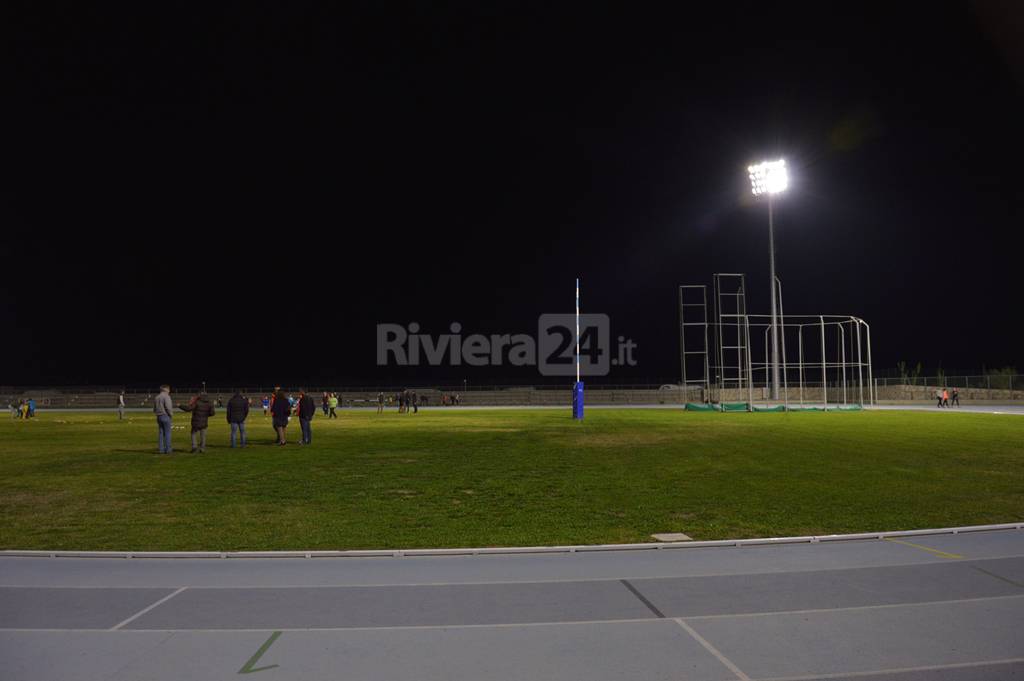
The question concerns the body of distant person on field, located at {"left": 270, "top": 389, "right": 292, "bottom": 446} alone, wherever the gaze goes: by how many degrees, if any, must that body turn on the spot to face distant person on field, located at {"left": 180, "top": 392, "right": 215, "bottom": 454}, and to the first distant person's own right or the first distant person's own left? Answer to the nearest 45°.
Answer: approximately 135° to the first distant person's own left

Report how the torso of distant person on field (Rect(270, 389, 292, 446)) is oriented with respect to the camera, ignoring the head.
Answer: away from the camera

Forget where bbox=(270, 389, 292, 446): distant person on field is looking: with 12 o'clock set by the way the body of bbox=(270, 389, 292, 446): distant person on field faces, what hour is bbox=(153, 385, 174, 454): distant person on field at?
bbox=(153, 385, 174, 454): distant person on field is roughly at 8 o'clock from bbox=(270, 389, 292, 446): distant person on field.

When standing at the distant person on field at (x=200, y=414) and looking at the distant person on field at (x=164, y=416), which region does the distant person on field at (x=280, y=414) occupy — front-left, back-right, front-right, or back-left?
back-right
